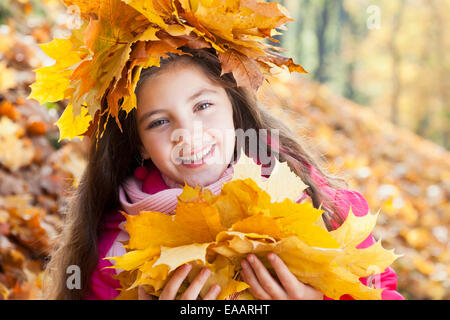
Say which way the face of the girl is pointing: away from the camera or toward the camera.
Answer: toward the camera

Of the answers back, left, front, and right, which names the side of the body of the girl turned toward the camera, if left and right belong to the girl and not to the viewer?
front
